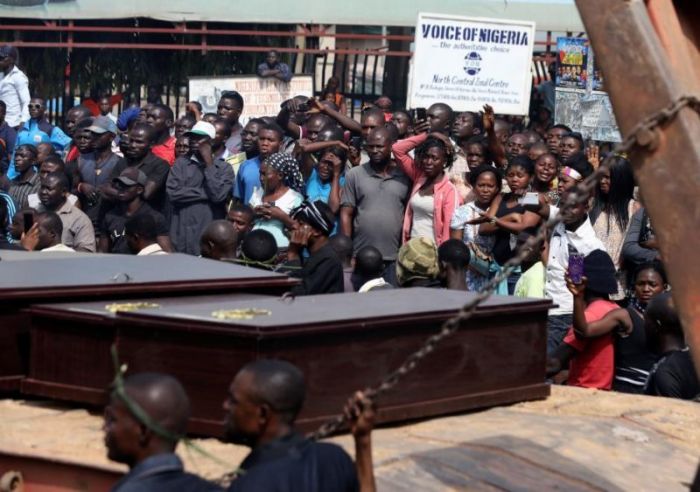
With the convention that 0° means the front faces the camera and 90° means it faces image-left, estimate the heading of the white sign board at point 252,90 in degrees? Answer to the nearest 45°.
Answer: approximately 0°

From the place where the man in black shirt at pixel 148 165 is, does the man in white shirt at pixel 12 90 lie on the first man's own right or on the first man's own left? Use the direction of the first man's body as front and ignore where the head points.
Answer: on the first man's own right

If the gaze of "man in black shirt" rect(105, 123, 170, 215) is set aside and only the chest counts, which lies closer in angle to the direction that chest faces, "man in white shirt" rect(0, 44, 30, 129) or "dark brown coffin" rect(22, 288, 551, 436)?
the dark brown coffin

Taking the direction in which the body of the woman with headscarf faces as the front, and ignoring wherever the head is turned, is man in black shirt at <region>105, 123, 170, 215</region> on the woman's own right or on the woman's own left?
on the woman's own right

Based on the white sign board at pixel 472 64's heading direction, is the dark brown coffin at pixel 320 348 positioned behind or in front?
in front

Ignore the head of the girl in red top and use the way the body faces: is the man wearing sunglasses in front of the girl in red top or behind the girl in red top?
in front

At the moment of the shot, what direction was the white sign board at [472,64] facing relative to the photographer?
facing the viewer

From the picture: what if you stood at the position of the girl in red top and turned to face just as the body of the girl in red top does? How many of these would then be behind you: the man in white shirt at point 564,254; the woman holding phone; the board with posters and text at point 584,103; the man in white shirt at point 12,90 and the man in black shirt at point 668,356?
1

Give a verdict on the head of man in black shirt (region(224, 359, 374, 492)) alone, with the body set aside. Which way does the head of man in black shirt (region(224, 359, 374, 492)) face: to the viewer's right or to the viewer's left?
to the viewer's left

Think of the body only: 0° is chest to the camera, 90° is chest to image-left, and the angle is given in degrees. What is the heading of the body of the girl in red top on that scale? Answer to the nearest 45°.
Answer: approximately 135°

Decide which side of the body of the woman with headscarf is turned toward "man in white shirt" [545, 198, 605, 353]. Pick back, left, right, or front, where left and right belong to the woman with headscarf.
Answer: left
